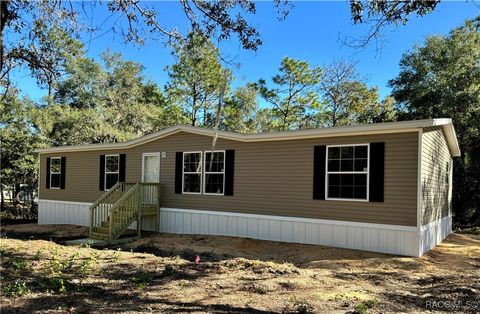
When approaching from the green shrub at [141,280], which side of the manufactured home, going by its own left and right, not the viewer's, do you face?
front

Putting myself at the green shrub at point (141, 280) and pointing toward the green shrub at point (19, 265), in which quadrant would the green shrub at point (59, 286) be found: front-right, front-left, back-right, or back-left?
front-left

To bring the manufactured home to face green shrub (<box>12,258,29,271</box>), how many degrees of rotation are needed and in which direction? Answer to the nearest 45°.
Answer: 0° — it already faces it

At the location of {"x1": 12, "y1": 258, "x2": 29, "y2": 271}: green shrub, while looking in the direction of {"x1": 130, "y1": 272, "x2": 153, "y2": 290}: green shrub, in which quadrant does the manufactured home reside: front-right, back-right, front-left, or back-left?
front-left

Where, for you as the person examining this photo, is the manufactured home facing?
facing the viewer and to the left of the viewer

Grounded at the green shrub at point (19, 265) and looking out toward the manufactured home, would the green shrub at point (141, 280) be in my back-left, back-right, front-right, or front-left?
front-right

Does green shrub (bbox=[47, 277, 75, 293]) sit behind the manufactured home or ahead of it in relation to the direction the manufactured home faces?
ahead

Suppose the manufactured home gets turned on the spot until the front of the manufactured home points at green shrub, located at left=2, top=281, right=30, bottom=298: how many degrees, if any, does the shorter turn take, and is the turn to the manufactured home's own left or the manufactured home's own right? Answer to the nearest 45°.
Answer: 0° — it already faces it

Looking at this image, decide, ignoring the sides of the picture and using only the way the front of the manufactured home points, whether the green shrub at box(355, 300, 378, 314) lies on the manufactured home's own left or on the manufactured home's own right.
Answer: on the manufactured home's own left
